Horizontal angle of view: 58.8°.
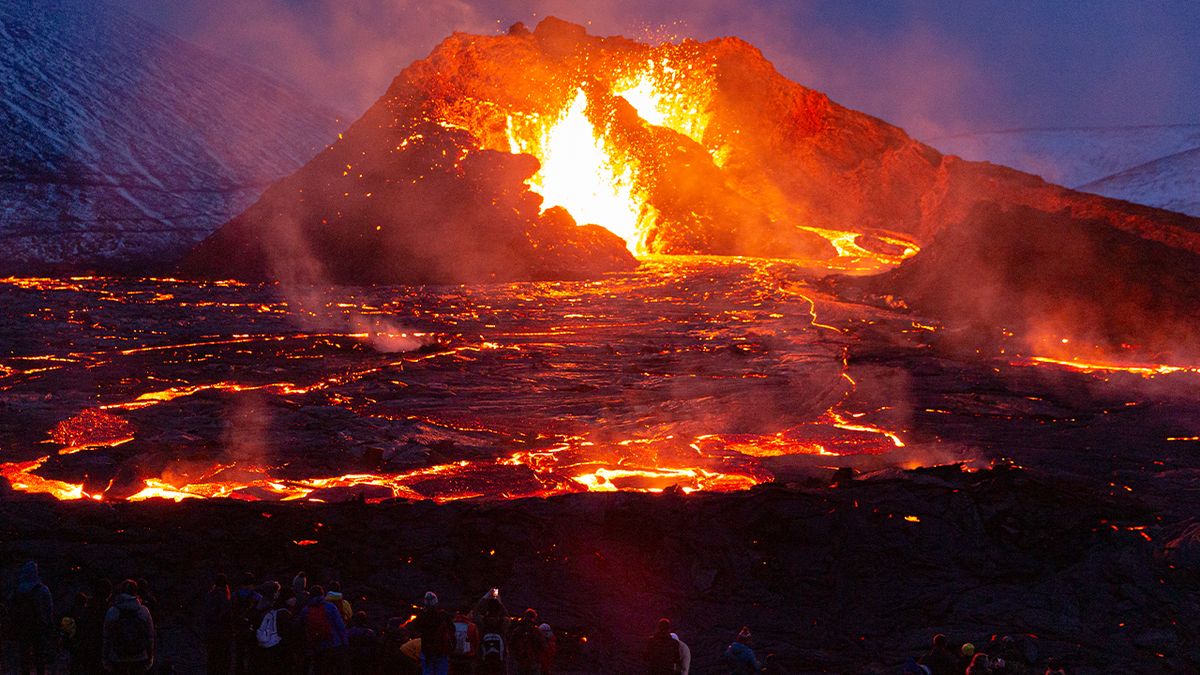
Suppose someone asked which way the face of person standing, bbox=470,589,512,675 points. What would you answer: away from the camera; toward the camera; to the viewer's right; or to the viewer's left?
away from the camera

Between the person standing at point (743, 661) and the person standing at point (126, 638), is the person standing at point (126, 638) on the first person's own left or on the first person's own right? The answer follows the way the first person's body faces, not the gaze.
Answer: on the first person's own left

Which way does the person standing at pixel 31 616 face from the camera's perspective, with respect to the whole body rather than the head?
away from the camera

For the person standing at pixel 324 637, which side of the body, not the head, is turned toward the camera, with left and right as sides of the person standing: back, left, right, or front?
back

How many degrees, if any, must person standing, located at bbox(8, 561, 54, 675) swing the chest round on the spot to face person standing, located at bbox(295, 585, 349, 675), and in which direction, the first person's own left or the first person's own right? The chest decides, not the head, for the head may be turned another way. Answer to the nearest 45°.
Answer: approximately 135° to the first person's own right

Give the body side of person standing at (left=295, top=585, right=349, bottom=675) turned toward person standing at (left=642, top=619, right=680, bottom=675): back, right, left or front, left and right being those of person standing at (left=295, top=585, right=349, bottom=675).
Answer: right

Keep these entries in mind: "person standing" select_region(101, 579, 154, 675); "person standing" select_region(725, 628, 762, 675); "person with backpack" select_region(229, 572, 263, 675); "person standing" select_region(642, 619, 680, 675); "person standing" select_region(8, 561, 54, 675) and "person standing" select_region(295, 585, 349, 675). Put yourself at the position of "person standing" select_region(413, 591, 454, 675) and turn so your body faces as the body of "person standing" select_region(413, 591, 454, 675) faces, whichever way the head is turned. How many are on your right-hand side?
2

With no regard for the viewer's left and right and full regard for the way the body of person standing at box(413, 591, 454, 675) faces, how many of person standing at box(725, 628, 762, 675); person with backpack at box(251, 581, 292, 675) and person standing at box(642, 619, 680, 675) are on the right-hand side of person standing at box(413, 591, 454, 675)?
2

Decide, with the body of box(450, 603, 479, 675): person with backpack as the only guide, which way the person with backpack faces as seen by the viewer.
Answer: away from the camera

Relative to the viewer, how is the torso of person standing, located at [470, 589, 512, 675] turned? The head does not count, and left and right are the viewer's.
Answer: facing away from the viewer

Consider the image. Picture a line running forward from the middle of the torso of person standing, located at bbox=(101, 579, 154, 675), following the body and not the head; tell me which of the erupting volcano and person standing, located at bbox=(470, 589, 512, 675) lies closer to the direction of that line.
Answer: the erupting volcano

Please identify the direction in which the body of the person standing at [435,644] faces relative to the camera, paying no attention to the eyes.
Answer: away from the camera

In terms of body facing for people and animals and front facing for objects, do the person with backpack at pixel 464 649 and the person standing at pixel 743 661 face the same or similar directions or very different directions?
same or similar directions

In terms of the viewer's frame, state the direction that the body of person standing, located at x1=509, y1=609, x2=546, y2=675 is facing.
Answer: away from the camera

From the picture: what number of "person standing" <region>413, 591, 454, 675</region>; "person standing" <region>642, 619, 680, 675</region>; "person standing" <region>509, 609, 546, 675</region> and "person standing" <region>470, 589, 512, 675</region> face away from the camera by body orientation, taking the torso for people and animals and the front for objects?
4

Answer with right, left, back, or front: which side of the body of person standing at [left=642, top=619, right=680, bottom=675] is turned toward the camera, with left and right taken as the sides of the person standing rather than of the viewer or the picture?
back

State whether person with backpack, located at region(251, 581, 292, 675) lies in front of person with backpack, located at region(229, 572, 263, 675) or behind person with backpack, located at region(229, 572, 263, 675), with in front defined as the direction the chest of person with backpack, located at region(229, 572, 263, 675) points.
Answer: behind

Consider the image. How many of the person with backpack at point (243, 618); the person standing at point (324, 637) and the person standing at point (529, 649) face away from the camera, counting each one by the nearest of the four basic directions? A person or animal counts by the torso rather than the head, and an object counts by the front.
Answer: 3

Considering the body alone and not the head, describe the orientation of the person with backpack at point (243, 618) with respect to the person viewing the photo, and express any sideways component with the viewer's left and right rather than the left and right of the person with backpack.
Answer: facing away from the viewer
